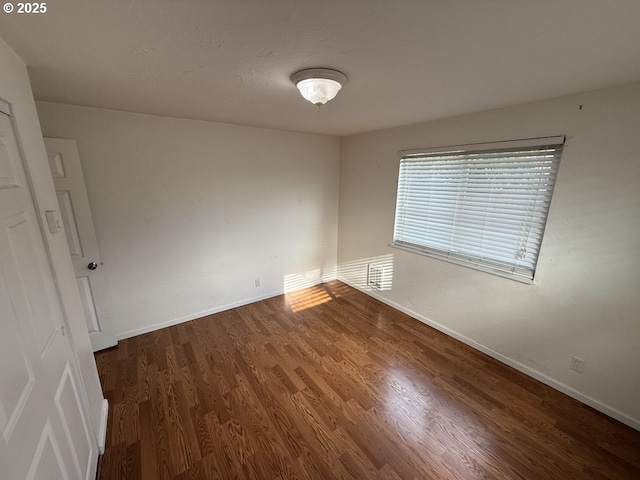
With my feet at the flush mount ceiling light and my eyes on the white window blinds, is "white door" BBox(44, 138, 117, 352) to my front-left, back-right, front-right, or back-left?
back-left

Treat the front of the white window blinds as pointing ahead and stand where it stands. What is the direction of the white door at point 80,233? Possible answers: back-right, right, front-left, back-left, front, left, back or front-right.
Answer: front

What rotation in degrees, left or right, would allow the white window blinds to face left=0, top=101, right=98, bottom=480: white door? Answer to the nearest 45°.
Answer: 0° — it already faces it

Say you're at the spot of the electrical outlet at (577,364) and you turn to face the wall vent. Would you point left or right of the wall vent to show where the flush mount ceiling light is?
left

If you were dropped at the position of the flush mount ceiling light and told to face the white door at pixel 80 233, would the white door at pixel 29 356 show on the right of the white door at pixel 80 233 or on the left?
left

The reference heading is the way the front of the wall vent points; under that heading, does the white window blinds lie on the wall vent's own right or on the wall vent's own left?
on the wall vent's own left

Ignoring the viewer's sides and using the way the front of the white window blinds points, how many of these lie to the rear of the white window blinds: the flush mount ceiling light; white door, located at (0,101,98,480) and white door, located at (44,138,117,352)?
0

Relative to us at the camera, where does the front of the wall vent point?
facing the viewer and to the left of the viewer

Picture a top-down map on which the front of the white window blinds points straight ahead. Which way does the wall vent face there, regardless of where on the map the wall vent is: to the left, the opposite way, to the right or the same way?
the same way

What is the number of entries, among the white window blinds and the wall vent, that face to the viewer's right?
0
